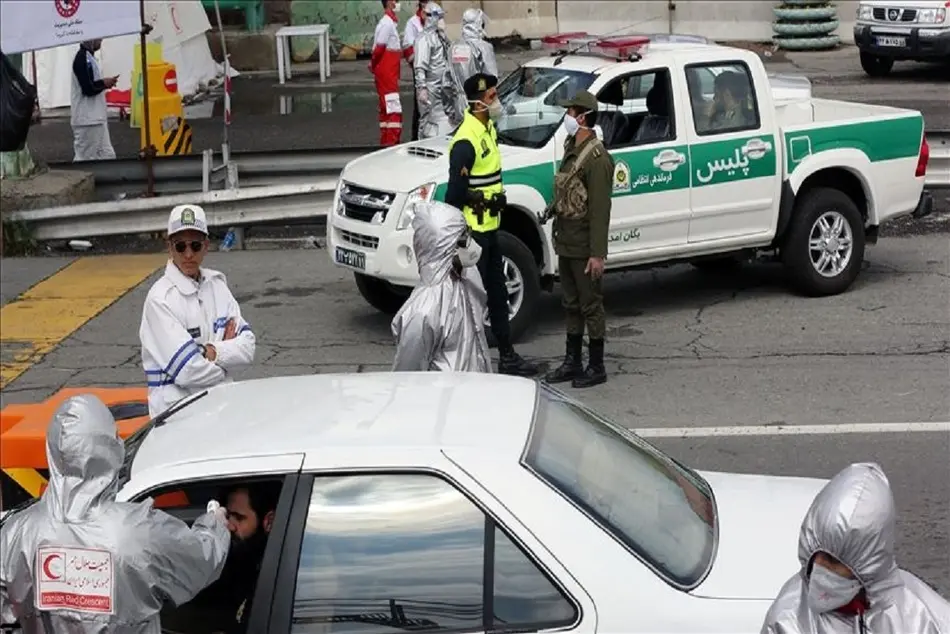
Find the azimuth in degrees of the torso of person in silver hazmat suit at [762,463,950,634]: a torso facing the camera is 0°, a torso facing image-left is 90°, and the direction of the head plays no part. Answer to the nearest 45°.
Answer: approximately 45°

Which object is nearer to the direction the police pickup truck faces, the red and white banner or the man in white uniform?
the man in white uniform

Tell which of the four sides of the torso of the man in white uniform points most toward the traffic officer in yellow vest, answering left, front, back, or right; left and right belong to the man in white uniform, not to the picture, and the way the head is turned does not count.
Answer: left

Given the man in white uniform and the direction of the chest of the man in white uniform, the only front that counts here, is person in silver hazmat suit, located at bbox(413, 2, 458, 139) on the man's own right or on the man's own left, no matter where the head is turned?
on the man's own left

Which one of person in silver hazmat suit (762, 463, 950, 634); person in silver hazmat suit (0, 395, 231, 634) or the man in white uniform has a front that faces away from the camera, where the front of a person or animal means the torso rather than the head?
person in silver hazmat suit (0, 395, 231, 634)

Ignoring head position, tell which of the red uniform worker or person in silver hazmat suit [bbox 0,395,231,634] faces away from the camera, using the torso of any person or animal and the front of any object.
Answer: the person in silver hazmat suit

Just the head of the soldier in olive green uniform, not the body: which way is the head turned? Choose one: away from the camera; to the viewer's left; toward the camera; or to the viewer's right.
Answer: to the viewer's left

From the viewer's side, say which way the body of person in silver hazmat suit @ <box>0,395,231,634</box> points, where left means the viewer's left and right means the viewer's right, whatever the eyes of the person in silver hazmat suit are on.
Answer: facing away from the viewer
